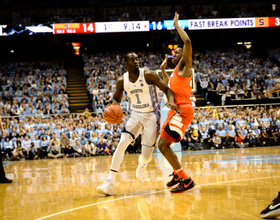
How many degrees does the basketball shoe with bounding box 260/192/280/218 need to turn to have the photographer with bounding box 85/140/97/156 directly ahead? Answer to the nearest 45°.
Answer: approximately 45° to its right

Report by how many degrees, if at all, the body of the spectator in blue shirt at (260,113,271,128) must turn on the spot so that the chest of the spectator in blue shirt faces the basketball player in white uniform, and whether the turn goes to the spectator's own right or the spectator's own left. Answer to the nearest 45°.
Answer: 0° — they already face them

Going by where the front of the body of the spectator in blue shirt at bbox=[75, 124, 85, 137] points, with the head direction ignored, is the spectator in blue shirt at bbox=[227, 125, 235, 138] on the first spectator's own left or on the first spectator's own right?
on the first spectator's own left

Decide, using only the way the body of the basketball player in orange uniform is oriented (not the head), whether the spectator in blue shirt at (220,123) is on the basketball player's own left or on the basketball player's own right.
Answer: on the basketball player's own right

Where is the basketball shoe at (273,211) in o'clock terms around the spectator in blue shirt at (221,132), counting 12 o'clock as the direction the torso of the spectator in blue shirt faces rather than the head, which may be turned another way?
The basketball shoe is roughly at 12 o'clock from the spectator in blue shirt.

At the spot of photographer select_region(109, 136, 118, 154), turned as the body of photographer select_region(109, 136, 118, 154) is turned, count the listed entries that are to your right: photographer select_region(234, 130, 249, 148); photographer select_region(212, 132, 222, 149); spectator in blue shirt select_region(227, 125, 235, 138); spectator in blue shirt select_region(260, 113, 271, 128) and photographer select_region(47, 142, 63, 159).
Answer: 1

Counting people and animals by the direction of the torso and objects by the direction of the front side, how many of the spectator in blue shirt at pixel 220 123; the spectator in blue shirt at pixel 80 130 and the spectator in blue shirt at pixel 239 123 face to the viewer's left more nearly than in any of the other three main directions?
0

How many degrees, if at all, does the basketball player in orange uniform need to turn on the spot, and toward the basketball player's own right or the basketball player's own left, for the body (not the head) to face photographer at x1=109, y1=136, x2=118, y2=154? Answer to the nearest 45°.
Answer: approximately 90° to the basketball player's own right

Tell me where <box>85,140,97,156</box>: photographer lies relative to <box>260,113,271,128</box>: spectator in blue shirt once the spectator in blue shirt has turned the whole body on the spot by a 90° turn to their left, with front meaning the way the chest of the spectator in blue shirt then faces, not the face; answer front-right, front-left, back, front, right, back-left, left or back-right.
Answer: back-right

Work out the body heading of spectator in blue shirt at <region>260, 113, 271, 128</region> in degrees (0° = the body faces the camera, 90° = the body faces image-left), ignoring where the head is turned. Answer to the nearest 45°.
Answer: approximately 0°

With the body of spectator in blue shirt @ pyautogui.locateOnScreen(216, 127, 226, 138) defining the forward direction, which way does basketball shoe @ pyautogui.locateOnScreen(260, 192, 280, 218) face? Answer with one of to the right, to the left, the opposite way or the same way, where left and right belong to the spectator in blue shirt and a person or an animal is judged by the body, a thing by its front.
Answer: to the right

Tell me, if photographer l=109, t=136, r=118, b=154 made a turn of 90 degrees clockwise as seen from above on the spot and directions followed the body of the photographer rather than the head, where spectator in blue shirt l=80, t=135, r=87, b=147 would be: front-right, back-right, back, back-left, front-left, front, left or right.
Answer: front

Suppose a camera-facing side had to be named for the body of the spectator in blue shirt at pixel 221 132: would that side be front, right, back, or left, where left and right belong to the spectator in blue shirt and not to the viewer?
front

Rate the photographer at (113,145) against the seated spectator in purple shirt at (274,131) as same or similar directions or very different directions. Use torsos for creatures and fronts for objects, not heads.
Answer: same or similar directions

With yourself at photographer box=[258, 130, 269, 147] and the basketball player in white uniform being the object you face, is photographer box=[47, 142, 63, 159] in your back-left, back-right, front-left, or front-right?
front-right

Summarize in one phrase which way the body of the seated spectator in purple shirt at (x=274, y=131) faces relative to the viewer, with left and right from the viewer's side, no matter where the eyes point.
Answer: facing the viewer

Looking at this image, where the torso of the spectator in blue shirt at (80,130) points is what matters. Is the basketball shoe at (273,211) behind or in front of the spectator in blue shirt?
in front

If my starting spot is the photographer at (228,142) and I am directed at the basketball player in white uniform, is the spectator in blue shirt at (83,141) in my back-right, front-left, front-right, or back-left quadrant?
front-right
